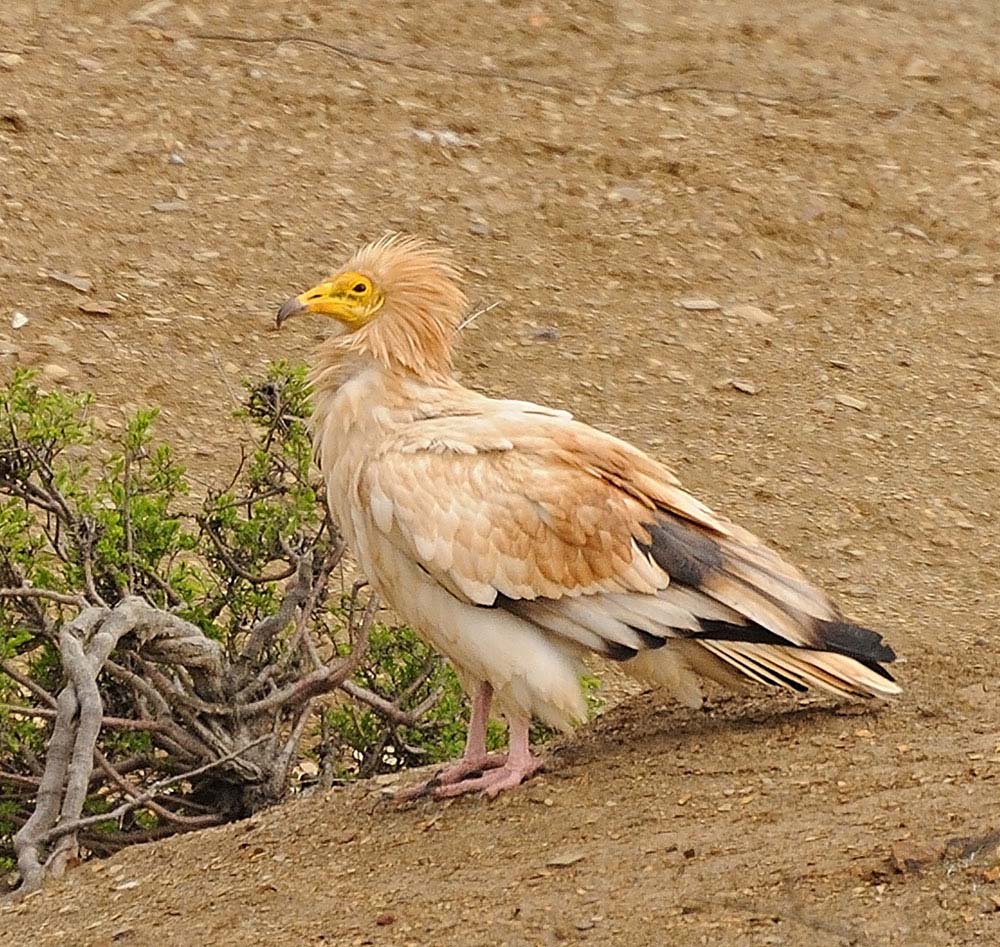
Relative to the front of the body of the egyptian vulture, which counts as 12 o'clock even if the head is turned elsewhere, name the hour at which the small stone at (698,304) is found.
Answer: The small stone is roughly at 3 o'clock from the egyptian vulture.

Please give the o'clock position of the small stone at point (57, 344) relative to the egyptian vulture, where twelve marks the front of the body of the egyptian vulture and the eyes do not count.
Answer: The small stone is roughly at 2 o'clock from the egyptian vulture.

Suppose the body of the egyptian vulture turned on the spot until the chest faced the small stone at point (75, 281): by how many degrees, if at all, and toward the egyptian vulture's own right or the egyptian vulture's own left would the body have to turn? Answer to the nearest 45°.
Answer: approximately 45° to the egyptian vulture's own right

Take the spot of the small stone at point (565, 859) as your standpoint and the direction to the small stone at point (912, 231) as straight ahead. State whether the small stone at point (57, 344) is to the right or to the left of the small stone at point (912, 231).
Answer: left

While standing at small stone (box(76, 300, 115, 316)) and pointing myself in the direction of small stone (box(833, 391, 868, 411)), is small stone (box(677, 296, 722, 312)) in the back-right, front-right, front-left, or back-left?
front-left

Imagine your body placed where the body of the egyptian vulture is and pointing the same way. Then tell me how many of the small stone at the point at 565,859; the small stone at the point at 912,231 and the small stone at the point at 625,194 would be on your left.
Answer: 1

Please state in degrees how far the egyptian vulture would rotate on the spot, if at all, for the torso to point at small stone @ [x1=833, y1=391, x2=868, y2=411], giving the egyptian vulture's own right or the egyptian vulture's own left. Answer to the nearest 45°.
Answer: approximately 90° to the egyptian vulture's own right

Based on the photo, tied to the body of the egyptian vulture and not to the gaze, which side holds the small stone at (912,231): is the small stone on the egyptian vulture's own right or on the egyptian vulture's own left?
on the egyptian vulture's own right

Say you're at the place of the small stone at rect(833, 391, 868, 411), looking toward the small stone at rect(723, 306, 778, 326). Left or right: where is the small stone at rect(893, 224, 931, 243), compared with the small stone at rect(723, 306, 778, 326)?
right

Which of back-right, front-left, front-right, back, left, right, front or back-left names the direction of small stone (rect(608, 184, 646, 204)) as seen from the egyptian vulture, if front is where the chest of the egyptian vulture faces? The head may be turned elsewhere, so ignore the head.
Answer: right

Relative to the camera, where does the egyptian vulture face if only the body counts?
to the viewer's left

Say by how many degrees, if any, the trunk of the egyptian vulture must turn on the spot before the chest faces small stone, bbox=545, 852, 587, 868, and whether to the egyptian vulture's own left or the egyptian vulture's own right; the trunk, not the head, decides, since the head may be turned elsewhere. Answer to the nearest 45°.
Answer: approximately 90° to the egyptian vulture's own left

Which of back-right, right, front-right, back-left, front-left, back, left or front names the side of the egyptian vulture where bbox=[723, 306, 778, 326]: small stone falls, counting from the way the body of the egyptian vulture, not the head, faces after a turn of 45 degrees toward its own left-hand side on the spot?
back-right

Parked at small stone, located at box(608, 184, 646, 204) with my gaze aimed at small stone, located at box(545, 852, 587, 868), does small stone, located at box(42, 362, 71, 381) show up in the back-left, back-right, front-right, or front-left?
front-right
